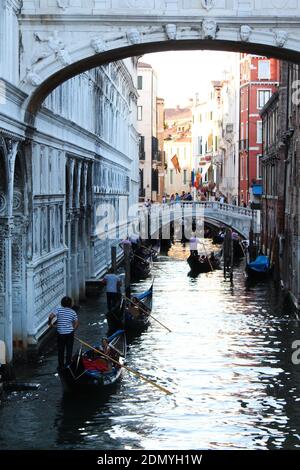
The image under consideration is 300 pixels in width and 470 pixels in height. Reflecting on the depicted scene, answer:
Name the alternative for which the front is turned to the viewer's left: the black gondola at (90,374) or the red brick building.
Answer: the red brick building

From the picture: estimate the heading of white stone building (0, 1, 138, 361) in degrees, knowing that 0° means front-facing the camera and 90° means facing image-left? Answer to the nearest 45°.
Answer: approximately 270°

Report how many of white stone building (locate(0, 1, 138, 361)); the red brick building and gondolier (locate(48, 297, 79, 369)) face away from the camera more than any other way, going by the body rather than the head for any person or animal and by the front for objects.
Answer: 1

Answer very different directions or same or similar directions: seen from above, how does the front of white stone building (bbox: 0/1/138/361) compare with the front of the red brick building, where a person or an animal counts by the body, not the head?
very different directions

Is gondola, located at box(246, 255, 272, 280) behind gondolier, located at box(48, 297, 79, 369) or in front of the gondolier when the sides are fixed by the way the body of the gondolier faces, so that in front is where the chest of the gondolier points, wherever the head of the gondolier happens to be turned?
in front

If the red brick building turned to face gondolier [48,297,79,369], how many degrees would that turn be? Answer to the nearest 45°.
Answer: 0° — it already faces them

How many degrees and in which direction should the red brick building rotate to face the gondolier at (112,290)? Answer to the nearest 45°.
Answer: approximately 90° to its left

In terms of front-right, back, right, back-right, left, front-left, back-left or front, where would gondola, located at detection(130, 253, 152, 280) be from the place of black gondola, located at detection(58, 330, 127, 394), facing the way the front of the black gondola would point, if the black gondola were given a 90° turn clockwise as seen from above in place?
back-left

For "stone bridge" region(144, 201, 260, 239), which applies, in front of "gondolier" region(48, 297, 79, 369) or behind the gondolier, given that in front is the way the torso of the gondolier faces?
in front

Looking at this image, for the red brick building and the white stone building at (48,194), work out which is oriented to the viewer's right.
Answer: the white stone building

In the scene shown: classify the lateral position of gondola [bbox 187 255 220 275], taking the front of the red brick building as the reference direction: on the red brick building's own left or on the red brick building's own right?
on the red brick building's own left

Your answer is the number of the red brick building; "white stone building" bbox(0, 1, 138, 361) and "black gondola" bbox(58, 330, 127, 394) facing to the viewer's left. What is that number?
1
